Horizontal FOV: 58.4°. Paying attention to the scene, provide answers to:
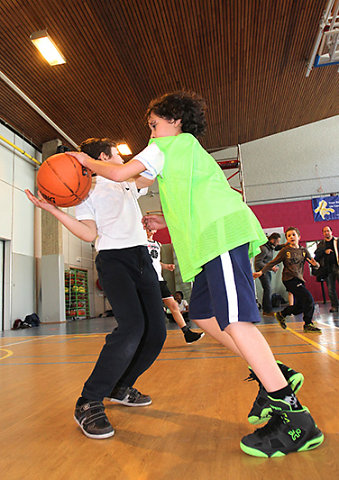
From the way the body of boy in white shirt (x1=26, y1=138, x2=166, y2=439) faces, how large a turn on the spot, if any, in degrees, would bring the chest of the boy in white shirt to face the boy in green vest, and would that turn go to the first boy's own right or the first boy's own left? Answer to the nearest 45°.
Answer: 0° — they already face them

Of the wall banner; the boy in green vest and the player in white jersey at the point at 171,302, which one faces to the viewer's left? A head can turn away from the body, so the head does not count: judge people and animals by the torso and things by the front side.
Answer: the boy in green vest

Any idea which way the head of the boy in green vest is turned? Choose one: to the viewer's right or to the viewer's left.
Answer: to the viewer's left

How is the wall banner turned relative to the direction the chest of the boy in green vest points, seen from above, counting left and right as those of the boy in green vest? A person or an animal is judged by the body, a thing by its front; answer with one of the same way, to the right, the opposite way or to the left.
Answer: to the left

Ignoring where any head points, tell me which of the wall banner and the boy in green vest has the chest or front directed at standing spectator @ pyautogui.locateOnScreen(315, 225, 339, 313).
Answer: the wall banner

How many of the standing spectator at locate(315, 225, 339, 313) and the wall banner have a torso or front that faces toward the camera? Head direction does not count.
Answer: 2

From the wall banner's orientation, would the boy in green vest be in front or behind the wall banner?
in front

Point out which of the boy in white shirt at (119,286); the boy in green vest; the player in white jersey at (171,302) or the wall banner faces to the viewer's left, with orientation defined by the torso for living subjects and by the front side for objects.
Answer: the boy in green vest

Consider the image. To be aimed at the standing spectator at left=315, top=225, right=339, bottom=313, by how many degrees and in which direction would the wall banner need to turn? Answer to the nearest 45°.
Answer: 0° — it already faces them

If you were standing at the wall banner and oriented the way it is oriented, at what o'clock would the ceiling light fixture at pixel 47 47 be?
The ceiling light fixture is roughly at 1 o'clock from the wall banner.

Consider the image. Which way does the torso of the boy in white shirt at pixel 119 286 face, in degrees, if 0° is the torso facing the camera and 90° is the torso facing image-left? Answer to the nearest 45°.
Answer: approximately 315°

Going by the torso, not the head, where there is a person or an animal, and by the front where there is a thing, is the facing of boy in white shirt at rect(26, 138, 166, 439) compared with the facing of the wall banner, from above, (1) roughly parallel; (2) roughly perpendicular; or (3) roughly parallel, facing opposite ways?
roughly perpendicular

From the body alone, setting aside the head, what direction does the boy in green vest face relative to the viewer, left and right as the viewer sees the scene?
facing to the left of the viewer

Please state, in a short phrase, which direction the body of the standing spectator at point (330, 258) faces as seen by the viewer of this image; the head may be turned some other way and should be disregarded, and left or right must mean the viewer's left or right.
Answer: facing the viewer

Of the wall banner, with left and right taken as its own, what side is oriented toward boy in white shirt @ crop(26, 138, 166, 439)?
front
